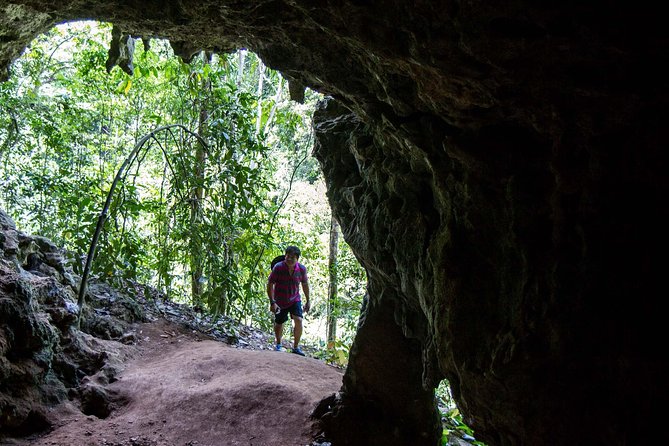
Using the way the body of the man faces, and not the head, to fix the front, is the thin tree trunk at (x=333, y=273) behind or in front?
behind

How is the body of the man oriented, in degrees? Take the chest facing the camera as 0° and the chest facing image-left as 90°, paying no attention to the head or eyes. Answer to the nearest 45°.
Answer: approximately 0°
